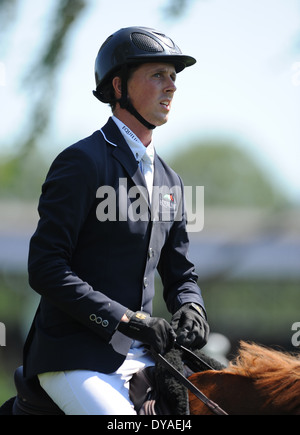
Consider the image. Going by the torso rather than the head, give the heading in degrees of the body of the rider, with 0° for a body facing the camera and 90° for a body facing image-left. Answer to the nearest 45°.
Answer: approximately 315°
